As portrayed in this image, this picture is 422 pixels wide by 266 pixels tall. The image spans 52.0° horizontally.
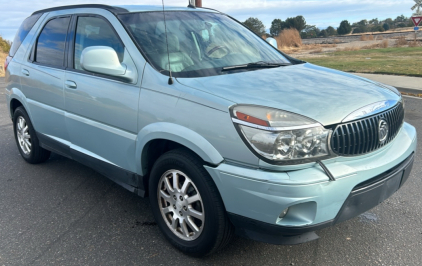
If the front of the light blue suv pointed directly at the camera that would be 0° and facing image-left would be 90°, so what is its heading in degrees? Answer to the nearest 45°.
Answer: approximately 315°
